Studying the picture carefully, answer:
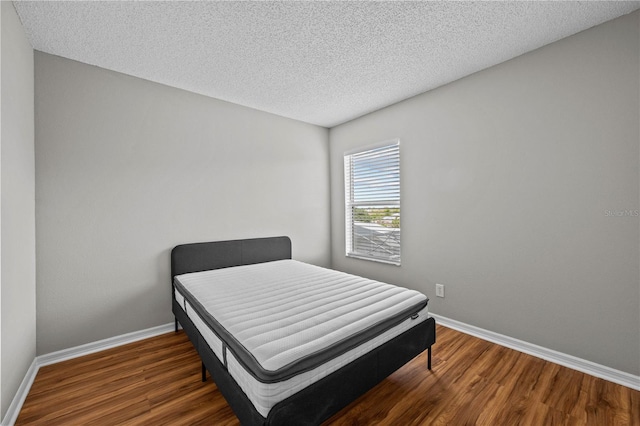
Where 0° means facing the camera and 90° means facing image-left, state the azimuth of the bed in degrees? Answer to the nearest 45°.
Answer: approximately 315°
